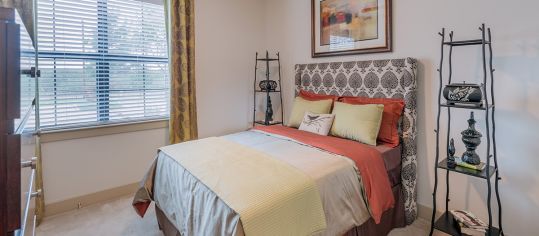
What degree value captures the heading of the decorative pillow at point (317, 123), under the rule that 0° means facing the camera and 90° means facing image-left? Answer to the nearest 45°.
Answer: approximately 45°

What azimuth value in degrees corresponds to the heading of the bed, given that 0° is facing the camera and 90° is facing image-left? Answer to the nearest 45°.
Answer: approximately 45°

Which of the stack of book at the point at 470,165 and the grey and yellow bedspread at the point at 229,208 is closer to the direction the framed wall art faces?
the grey and yellow bedspread

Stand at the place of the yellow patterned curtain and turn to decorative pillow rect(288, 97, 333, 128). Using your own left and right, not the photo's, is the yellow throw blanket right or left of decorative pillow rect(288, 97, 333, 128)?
right

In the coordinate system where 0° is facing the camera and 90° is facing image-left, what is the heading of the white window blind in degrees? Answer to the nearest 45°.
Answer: approximately 315°

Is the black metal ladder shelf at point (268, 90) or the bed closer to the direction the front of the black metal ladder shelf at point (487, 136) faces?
the bed

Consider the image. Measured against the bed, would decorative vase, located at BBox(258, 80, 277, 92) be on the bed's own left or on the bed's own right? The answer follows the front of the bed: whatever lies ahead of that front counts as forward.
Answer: on the bed's own right
